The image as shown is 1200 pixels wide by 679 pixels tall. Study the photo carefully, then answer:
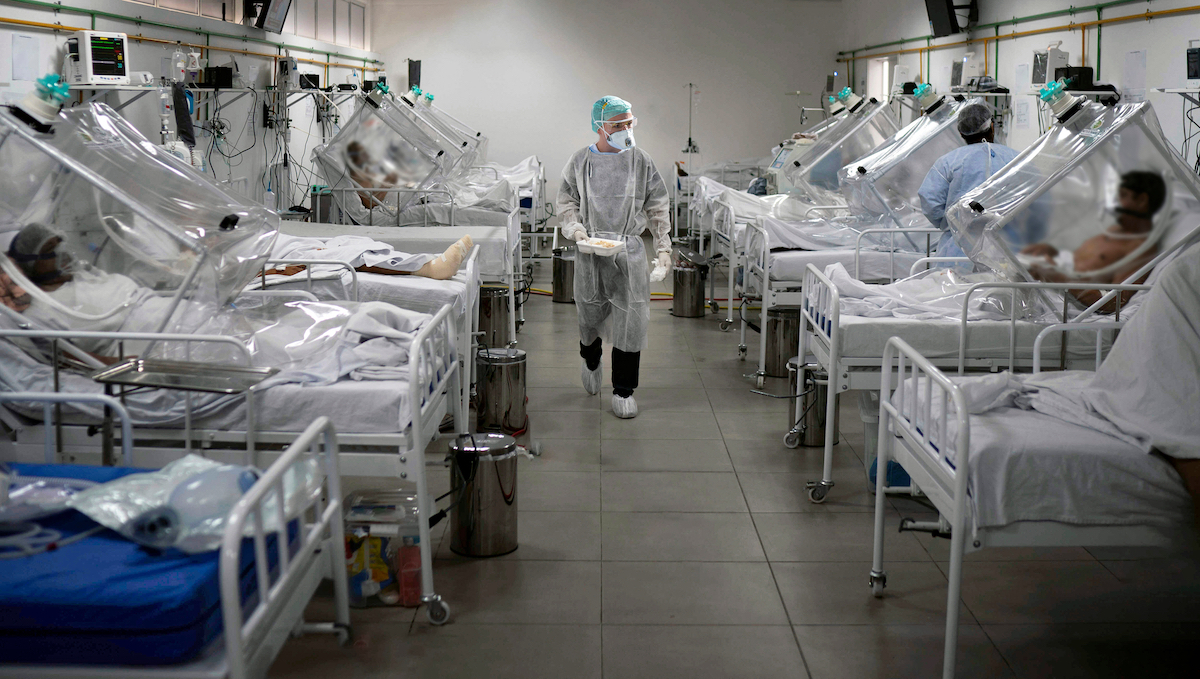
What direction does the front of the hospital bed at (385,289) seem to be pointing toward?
to the viewer's right

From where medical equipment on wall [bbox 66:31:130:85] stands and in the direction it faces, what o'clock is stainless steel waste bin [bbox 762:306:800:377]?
The stainless steel waste bin is roughly at 11 o'clock from the medical equipment on wall.

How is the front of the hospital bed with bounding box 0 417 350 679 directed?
to the viewer's right

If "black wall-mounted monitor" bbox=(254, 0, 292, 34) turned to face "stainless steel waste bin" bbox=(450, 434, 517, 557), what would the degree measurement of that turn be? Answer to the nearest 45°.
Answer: approximately 45° to its right

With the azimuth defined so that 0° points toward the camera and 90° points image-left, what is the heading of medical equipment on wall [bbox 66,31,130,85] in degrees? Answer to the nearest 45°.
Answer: approximately 315°

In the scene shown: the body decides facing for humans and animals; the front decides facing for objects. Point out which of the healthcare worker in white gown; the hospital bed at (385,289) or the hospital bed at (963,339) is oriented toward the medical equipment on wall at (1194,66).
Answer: the hospital bed at (385,289)

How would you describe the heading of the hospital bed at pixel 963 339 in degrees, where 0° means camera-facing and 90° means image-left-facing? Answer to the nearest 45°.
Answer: approximately 90°

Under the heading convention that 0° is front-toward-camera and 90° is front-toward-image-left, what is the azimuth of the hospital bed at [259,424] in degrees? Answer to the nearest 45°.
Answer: approximately 270°

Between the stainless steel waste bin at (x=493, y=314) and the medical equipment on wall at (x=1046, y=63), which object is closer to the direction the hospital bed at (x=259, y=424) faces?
the medical equipment on wall

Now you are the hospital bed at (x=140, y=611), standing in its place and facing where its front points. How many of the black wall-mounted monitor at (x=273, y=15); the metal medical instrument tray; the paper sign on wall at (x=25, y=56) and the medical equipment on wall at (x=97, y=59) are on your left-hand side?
4

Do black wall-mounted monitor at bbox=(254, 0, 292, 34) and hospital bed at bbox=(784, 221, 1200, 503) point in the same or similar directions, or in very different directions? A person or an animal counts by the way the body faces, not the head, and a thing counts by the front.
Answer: very different directions

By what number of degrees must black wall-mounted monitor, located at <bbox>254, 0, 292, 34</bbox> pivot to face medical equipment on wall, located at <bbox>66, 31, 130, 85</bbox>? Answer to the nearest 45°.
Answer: approximately 45° to its right
